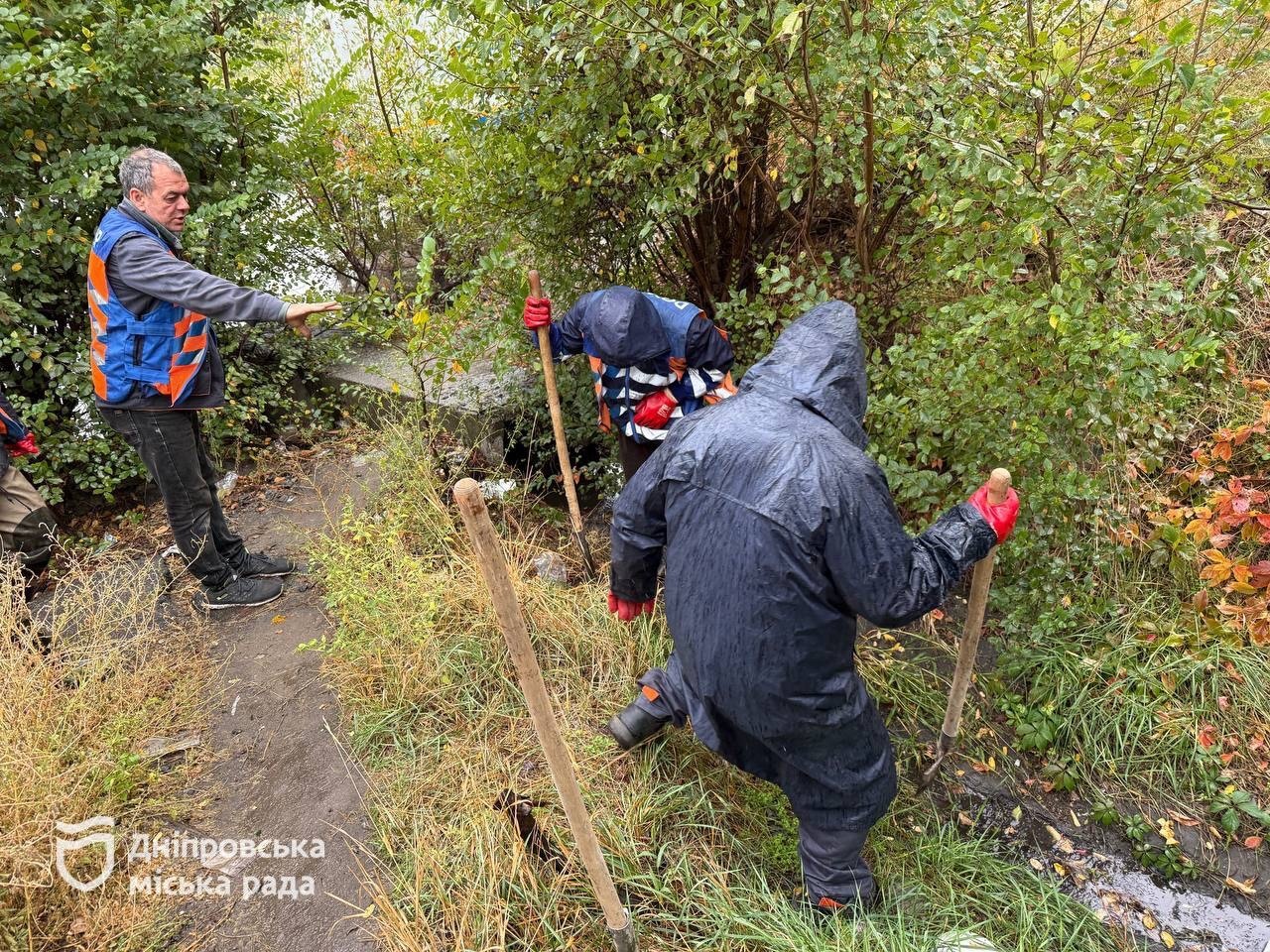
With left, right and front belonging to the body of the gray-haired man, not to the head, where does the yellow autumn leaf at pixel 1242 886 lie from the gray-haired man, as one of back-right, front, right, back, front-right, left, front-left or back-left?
front-right

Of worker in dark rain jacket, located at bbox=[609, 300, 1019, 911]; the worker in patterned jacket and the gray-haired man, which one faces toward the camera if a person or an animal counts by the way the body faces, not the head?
the worker in patterned jacket

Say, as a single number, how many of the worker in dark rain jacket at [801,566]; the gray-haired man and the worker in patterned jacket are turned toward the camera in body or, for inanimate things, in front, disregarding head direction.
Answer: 1

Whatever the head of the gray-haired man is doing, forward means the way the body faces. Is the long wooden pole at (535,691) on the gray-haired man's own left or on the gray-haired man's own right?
on the gray-haired man's own right

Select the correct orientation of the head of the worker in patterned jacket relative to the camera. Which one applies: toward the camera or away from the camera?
toward the camera

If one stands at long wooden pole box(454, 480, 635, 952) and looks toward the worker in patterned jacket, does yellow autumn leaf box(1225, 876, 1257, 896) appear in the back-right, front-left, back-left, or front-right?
front-right

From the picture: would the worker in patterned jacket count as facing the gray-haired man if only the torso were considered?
no

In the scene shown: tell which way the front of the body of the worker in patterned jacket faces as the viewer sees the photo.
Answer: toward the camera

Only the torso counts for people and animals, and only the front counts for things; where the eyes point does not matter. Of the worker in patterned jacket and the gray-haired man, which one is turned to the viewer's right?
the gray-haired man

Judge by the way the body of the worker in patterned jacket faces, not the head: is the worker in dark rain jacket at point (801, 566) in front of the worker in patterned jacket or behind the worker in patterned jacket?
in front

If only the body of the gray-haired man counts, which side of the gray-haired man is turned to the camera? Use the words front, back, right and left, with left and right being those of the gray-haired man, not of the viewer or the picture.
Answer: right

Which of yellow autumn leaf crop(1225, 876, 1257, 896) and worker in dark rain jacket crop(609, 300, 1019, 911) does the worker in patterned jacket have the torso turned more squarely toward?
the worker in dark rain jacket
